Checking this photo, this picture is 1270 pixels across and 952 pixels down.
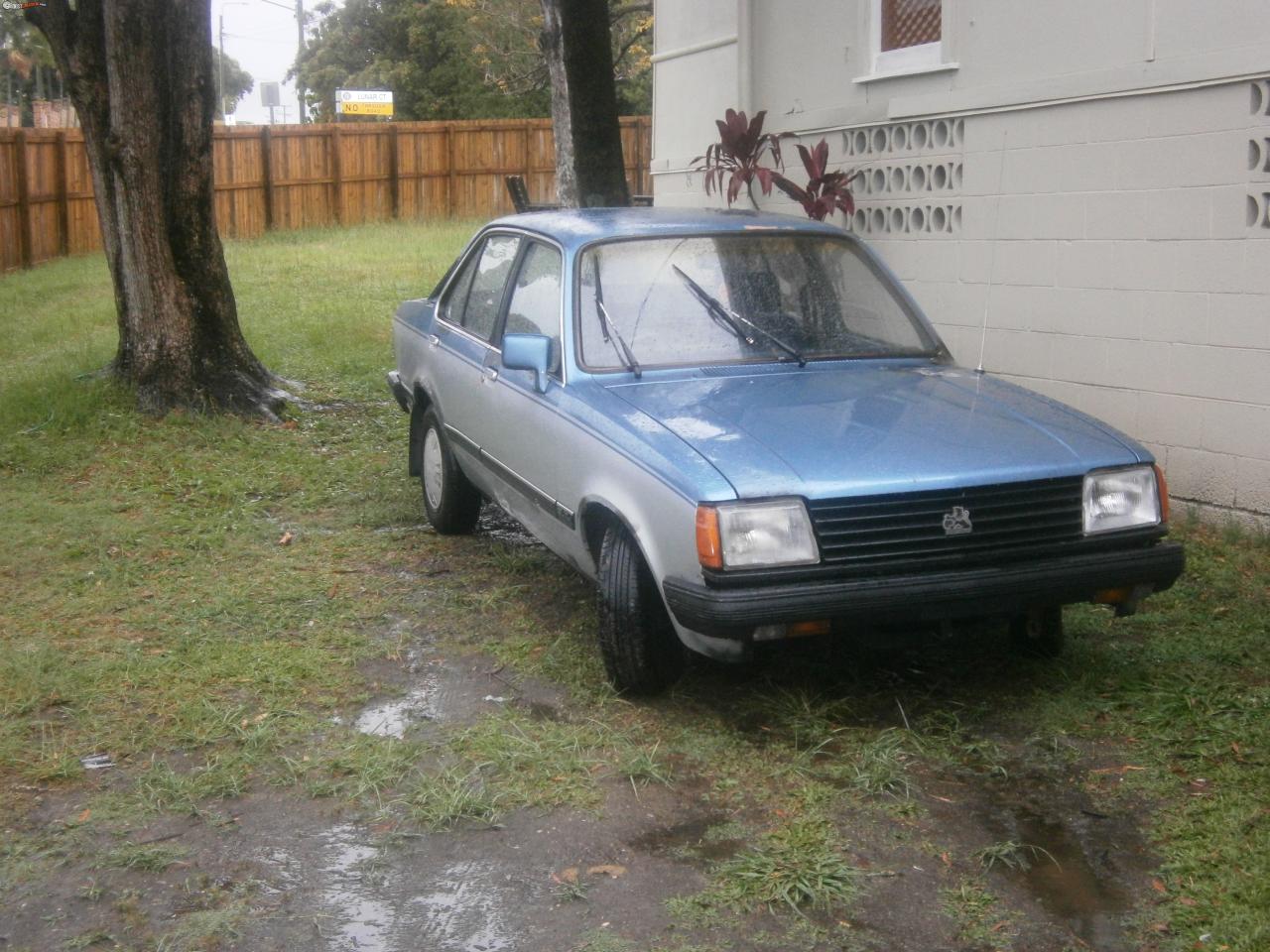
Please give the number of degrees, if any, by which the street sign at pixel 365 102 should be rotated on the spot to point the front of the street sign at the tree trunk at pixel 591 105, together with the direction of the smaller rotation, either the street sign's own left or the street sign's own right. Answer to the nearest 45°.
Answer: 0° — it already faces it

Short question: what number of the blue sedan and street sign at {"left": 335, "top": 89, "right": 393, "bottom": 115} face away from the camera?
0

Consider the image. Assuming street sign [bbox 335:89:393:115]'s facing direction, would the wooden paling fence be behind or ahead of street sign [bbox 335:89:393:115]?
ahead

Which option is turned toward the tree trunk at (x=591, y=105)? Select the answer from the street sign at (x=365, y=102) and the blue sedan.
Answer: the street sign

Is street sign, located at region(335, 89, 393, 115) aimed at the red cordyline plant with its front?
yes

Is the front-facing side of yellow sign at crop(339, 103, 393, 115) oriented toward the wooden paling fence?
yes

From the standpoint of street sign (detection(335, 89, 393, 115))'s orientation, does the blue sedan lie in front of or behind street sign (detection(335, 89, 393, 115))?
in front

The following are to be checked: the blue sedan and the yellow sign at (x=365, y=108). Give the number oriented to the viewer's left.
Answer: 0

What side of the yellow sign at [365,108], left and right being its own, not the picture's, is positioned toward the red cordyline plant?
front

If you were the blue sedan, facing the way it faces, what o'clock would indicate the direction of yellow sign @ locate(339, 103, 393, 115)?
The yellow sign is roughly at 7 o'clock from the blue sedan.

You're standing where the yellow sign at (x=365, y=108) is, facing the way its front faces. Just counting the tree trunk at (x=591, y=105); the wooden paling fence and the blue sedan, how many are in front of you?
3
